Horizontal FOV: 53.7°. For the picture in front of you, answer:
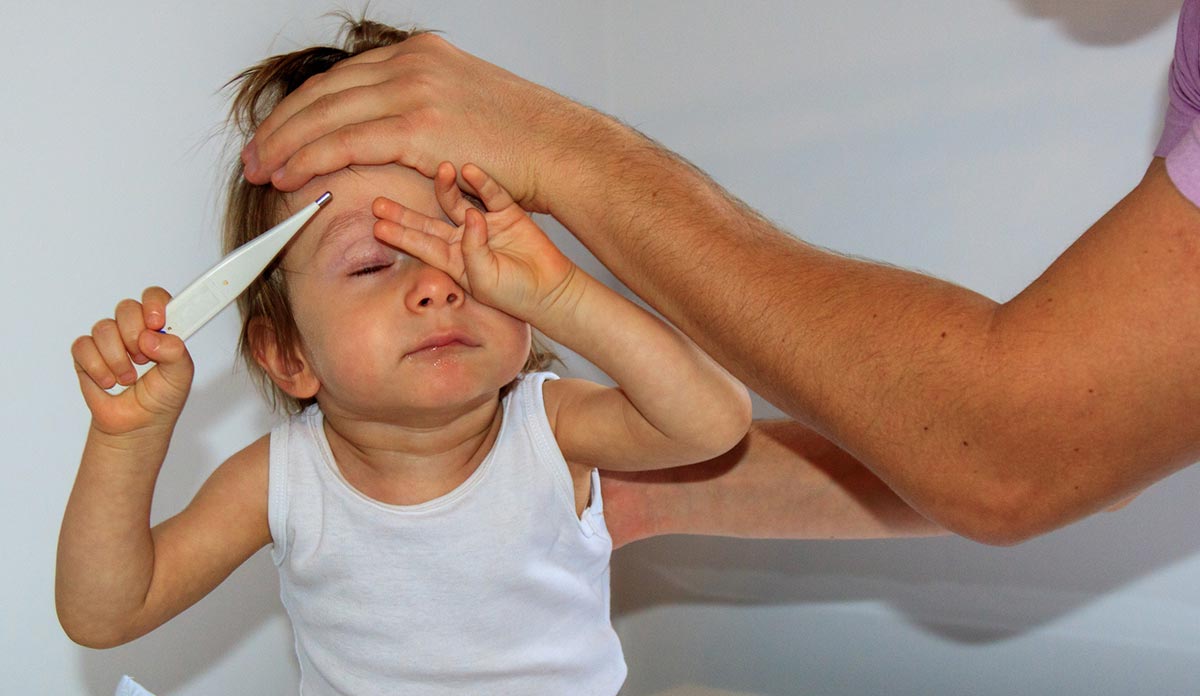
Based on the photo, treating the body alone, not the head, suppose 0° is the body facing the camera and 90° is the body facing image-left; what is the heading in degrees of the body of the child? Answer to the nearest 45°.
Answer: approximately 0°
